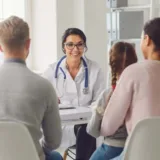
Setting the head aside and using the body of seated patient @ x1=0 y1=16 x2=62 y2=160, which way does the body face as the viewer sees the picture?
away from the camera

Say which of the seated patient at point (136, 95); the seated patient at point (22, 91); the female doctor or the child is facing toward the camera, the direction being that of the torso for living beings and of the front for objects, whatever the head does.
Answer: the female doctor

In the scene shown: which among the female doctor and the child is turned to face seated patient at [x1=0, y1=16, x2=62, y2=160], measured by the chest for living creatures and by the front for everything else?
the female doctor

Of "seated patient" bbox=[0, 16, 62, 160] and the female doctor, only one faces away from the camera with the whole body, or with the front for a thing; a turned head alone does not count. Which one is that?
the seated patient

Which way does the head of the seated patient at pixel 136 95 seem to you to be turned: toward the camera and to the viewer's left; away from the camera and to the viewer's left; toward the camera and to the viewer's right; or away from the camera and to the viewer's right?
away from the camera and to the viewer's left

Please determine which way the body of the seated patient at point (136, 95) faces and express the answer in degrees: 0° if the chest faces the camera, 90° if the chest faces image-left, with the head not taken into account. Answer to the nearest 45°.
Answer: approximately 135°

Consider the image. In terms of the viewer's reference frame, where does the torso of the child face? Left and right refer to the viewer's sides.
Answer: facing away from the viewer and to the left of the viewer

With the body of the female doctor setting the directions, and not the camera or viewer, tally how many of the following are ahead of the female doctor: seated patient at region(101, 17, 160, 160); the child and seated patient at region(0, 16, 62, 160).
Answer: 3

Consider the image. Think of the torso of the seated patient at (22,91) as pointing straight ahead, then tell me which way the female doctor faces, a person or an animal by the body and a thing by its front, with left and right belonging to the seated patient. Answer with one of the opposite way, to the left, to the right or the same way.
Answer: the opposite way
